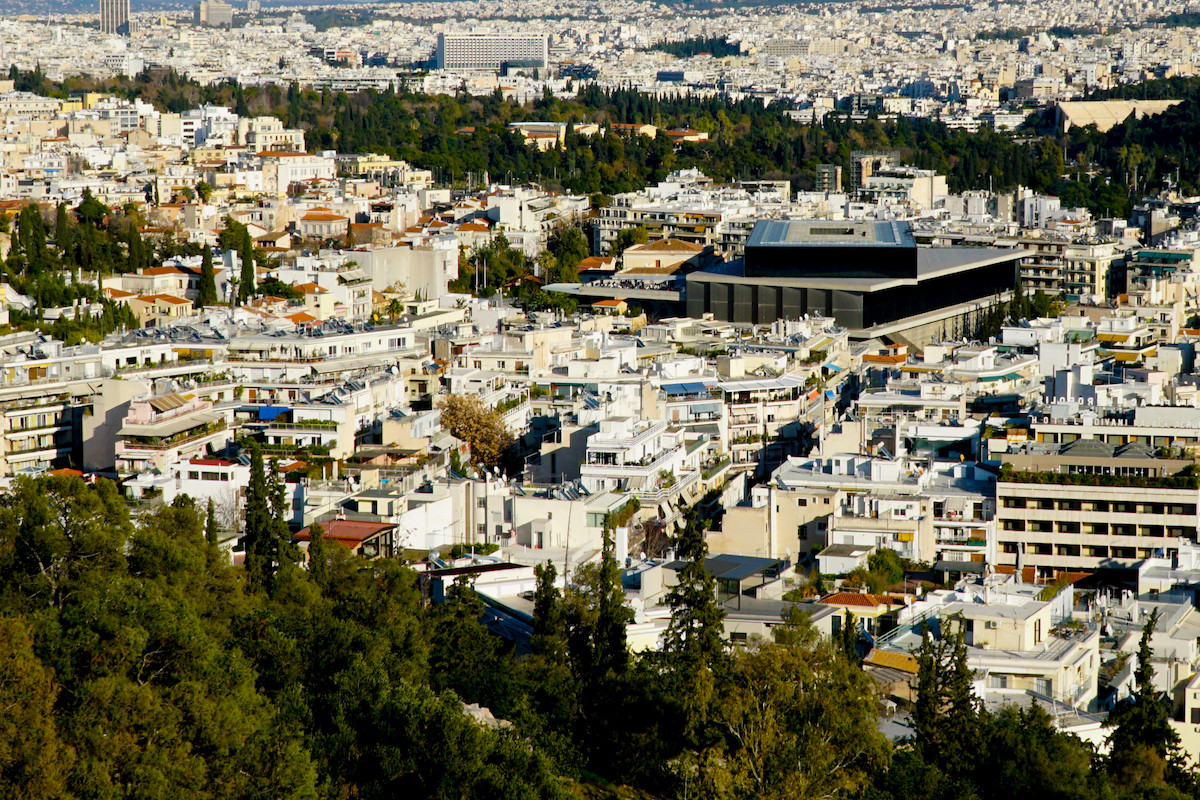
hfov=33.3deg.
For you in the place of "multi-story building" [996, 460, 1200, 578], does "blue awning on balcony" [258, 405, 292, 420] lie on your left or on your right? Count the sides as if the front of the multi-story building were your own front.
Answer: on your right

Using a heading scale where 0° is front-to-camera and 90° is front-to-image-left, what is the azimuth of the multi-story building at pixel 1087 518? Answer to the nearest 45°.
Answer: approximately 0°

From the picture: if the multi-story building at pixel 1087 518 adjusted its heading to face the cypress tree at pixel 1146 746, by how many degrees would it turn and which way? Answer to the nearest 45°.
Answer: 0° — it already faces it

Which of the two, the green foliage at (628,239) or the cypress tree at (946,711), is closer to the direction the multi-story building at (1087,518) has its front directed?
the cypress tree

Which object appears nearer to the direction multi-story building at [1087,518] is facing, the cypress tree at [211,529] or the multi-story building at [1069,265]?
the cypress tree

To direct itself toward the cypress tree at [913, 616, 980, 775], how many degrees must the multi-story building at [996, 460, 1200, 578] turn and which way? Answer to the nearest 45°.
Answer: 0° — it already faces it

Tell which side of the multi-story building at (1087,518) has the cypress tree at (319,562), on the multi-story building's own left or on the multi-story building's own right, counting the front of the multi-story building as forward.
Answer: on the multi-story building's own right

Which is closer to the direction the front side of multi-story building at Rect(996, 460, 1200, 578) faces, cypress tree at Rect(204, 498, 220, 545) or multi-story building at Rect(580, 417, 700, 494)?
the cypress tree

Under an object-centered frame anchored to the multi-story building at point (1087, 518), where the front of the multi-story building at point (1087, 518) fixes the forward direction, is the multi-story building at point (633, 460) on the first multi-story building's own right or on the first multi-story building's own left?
on the first multi-story building's own right

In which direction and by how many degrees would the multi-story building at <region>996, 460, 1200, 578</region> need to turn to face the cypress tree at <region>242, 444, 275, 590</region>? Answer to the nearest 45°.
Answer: approximately 45° to its right

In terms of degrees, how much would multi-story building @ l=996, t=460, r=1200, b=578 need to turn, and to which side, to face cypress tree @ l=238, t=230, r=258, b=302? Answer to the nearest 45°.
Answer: approximately 135° to its right

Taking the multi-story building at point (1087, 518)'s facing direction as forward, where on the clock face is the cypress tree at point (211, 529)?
The cypress tree is roughly at 2 o'clock from the multi-story building.
